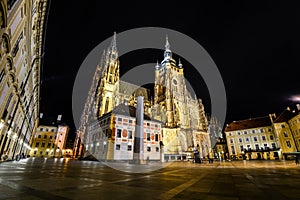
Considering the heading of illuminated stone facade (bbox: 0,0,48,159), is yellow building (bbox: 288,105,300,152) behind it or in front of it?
in front

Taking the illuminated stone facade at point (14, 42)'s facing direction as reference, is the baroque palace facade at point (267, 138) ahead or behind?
ahead

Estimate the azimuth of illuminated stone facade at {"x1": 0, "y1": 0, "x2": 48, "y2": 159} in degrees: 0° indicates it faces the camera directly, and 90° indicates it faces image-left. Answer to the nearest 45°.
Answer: approximately 270°
